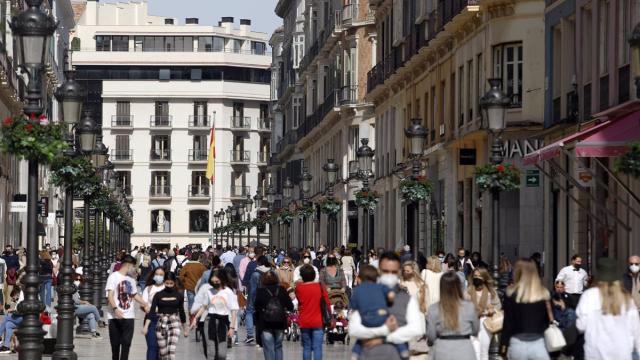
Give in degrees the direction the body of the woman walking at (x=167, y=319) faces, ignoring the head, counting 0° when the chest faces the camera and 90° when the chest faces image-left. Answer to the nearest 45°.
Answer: approximately 0°

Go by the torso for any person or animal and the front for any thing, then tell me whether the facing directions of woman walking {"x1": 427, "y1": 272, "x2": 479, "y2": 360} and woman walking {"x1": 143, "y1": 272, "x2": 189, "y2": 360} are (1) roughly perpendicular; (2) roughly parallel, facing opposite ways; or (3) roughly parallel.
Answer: roughly parallel, facing opposite ways

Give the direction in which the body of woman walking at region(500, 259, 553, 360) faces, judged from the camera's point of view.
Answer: away from the camera

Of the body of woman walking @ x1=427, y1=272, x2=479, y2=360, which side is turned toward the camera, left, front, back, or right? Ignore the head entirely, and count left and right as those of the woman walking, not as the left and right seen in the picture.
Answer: back

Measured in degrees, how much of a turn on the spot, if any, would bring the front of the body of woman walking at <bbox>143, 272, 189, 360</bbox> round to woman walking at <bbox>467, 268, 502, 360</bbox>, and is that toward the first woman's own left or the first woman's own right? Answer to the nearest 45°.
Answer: approximately 45° to the first woman's own left

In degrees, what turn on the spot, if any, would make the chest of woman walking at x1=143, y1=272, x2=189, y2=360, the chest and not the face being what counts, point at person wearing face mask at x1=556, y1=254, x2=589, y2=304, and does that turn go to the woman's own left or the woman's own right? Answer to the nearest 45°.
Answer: approximately 135° to the woman's own left

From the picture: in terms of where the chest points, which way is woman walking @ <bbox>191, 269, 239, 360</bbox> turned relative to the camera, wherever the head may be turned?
toward the camera

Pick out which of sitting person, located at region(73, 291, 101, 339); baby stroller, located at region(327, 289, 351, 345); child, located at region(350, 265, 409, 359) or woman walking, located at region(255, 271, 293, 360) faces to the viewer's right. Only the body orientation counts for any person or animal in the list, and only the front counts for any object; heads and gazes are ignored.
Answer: the sitting person

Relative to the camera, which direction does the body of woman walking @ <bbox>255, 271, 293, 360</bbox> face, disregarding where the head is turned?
away from the camera

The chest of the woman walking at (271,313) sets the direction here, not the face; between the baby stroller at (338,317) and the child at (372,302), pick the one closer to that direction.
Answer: the baby stroller

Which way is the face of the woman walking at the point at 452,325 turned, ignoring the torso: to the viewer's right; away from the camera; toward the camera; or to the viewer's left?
away from the camera

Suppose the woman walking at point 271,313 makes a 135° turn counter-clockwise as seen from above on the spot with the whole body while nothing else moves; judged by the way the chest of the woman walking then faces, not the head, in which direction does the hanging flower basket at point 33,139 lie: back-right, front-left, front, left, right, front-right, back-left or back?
front

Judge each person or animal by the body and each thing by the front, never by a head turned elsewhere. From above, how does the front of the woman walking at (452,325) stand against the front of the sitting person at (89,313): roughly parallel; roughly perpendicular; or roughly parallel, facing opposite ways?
roughly perpendicular

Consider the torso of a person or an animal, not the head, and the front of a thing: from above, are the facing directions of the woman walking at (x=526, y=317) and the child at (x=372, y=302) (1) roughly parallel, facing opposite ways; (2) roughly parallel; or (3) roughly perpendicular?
roughly parallel
